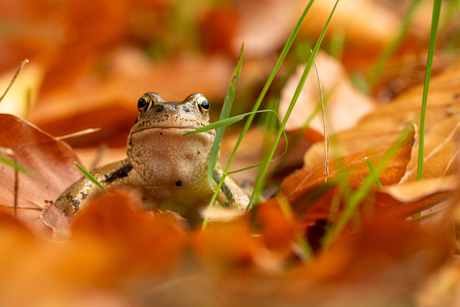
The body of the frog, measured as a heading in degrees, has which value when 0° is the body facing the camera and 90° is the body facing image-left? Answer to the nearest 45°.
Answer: approximately 0°

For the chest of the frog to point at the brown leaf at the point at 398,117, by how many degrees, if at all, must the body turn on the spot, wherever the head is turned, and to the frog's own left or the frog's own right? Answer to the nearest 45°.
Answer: approximately 90° to the frog's own left

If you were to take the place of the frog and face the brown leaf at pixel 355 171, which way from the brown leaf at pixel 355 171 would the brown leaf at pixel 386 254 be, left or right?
right

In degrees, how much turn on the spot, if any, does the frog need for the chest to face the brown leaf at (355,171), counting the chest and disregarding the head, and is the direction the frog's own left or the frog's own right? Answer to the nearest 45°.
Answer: approximately 45° to the frog's own left

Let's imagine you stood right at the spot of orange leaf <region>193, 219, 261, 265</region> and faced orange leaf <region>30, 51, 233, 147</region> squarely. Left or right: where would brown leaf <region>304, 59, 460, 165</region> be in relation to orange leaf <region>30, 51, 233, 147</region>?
right

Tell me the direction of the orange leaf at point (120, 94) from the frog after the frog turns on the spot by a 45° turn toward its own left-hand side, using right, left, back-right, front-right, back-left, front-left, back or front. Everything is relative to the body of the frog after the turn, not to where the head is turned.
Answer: back-left

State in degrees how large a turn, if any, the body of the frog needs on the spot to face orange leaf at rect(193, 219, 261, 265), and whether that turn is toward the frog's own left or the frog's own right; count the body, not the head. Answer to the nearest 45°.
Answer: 0° — it already faces it
